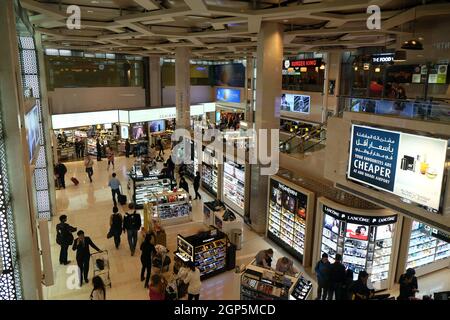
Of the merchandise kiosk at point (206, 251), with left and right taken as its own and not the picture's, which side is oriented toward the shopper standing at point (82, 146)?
back

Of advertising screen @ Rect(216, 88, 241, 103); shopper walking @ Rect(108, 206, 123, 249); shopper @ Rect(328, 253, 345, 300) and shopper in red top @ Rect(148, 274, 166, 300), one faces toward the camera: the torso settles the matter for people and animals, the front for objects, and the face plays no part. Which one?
the advertising screen

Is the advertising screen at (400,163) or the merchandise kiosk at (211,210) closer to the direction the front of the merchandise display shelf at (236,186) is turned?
the merchandise kiosk

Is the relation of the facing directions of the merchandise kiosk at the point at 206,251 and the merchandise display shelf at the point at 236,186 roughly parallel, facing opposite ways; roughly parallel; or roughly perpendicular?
roughly perpendicular

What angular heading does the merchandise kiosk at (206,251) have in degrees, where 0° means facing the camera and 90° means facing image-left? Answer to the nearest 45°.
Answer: approximately 315°

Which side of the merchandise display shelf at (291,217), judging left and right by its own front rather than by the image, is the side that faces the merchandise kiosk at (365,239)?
left

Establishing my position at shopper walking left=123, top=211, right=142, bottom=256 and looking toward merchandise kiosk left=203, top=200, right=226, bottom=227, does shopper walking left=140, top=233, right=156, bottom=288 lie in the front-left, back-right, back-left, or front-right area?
back-right

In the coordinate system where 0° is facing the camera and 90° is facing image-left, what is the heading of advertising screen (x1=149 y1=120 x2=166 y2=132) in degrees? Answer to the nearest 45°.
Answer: approximately 0°

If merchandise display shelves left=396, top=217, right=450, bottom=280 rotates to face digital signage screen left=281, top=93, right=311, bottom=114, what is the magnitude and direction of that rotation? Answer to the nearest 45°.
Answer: approximately 180°

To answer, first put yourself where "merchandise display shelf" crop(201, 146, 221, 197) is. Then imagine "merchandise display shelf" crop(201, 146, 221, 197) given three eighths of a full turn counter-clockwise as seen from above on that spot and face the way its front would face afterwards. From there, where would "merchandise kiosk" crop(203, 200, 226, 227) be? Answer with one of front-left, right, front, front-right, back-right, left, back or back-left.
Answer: right

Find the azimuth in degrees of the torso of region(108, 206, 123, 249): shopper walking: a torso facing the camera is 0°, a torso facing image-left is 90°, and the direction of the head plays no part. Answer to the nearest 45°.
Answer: approximately 180°

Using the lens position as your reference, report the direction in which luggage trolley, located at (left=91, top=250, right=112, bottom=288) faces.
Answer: facing the viewer and to the right of the viewer

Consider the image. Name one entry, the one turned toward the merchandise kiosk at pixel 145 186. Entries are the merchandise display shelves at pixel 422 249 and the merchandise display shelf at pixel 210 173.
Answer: the merchandise display shelf at pixel 210 173

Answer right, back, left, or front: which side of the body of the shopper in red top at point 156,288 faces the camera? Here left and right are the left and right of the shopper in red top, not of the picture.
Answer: back

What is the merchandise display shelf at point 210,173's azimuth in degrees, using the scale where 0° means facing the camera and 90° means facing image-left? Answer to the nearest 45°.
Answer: approximately 45°
